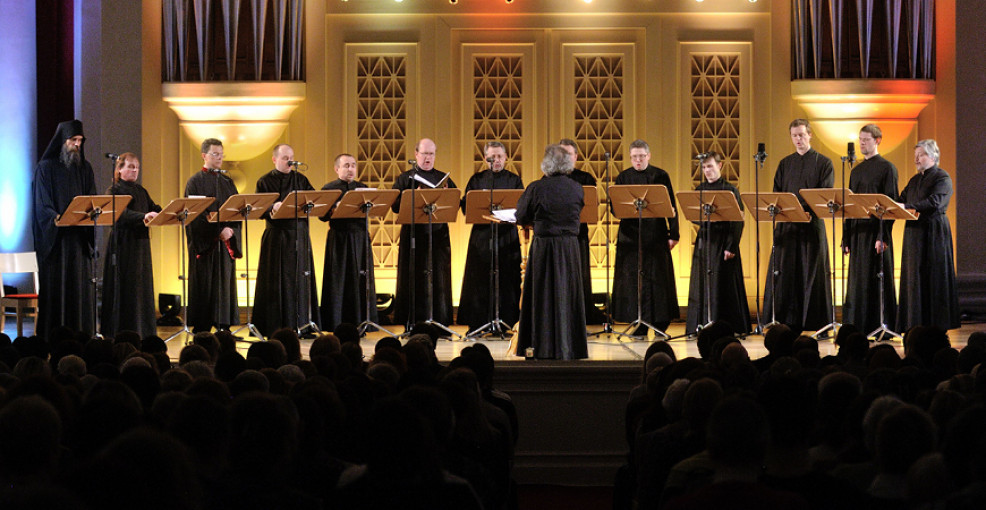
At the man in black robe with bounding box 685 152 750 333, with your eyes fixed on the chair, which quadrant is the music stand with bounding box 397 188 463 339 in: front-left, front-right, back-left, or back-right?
front-left

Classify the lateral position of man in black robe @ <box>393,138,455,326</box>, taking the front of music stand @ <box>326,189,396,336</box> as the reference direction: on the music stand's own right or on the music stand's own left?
on the music stand's own right

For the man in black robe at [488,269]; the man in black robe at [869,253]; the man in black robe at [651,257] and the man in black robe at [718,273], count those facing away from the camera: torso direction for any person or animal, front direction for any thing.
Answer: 0

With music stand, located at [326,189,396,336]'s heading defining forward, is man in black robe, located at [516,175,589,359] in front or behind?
behind

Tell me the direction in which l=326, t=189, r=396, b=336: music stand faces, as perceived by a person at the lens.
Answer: facing away from the viewer and to the left of the viewer

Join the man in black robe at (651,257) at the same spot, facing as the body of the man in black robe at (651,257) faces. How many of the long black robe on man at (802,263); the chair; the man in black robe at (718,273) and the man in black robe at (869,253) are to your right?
1

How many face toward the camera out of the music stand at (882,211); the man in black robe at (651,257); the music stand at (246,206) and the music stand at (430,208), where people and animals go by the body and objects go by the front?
1

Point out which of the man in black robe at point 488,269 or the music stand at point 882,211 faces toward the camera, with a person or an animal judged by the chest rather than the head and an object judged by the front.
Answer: the man in black robe

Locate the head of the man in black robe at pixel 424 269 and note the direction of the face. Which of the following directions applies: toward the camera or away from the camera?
toward the camera

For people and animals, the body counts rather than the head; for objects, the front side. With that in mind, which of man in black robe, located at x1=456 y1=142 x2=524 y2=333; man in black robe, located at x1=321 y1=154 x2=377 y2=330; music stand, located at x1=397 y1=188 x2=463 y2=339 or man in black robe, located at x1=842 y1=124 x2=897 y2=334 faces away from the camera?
the music stand

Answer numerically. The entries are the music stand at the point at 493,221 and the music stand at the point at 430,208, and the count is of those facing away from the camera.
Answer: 2

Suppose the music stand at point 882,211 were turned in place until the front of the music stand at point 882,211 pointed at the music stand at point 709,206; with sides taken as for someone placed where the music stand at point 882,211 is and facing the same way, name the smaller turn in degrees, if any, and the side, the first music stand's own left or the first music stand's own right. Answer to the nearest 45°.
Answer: approximately 135° to the first music stand's own left
